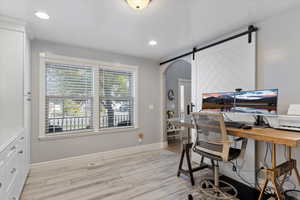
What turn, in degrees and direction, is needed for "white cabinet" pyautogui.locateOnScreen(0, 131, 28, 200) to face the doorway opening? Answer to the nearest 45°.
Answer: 0° — it already faces it

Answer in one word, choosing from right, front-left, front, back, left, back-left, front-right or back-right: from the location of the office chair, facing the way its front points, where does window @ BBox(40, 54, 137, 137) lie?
back-left

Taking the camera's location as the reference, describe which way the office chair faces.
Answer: facing away from the viewer and to the right of the viewer

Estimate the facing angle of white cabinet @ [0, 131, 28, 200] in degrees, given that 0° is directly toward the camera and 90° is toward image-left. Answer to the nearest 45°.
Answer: approximately 270°

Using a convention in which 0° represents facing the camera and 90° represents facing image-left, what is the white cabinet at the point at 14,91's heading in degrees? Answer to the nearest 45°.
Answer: approximately 270°

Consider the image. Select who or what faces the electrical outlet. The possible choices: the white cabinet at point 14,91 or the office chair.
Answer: the white cabinet
